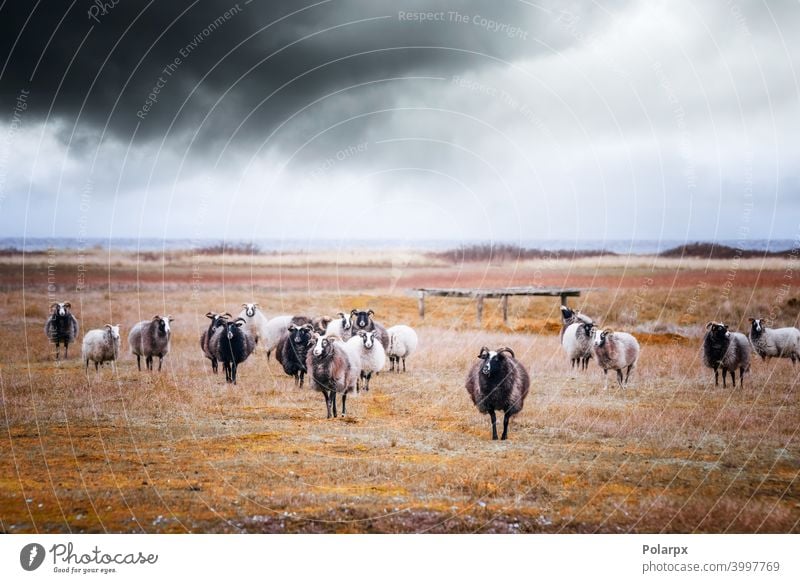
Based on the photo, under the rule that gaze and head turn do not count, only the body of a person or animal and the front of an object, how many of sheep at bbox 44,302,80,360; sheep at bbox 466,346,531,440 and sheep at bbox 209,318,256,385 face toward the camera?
3

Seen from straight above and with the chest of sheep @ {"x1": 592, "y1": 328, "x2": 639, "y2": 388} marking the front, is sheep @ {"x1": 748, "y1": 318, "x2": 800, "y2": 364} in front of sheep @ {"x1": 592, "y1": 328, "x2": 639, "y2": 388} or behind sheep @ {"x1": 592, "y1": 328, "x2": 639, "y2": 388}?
behind

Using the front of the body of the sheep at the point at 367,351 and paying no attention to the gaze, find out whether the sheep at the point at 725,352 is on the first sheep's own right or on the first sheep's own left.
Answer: on the first sheep's own left

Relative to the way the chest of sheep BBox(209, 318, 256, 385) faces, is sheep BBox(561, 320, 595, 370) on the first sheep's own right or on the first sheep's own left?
on the first sheep's own left

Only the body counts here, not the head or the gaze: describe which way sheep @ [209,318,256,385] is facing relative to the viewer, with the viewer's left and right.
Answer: facing the viewer

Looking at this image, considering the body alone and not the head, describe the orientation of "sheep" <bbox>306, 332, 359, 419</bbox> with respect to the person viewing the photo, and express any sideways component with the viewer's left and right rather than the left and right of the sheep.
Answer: facing the viewer and to the left of the viewer

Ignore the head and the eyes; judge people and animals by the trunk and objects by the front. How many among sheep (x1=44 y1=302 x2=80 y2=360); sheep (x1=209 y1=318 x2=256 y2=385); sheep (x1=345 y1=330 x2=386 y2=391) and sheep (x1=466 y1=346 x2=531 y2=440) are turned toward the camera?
4

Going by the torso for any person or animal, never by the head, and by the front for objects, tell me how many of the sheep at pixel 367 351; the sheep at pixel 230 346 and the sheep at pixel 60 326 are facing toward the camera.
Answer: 3

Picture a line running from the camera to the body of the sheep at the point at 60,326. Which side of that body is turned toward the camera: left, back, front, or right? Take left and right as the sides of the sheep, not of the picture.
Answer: front

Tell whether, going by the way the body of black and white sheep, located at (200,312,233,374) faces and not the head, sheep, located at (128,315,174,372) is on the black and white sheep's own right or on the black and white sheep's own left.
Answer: on the black and white sheep's own right

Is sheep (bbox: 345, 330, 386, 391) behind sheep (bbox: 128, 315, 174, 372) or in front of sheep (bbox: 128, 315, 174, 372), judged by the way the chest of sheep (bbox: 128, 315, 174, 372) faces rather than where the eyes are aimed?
in front

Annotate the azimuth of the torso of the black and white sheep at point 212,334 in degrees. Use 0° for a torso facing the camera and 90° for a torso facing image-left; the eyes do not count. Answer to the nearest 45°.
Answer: approximately 45°

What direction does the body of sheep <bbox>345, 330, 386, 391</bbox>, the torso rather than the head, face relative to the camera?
toward the camera

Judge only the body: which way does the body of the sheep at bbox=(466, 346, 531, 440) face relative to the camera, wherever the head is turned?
toward the camera

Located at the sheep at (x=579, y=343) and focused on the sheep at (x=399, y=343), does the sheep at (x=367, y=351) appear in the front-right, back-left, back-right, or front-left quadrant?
front-left
